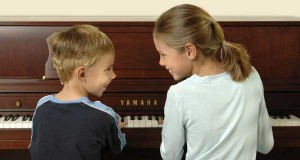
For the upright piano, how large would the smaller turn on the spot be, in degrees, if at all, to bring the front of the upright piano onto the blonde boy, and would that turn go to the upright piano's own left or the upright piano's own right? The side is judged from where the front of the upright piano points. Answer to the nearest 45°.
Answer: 0° — it already faces them

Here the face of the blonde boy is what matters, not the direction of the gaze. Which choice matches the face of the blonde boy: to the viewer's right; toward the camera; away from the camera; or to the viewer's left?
to the viewer's right

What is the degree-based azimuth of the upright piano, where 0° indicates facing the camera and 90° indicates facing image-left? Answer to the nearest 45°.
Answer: approximately 0°

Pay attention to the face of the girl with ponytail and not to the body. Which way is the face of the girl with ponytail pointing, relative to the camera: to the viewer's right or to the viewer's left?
to the viewer's left

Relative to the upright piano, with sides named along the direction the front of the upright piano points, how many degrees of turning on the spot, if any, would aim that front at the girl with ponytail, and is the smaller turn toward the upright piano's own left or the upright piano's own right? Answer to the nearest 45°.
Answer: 0° — it already faces them
